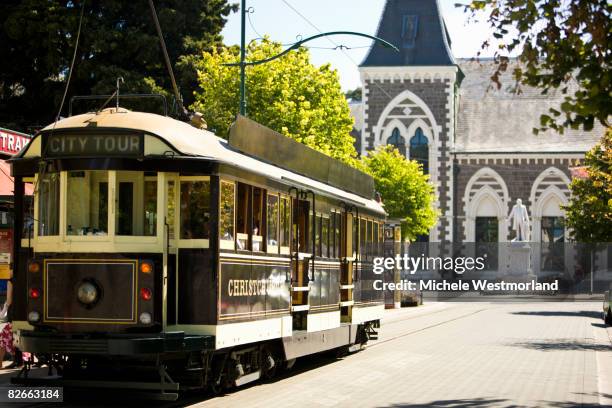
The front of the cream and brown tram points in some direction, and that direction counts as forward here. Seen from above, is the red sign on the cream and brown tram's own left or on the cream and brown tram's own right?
on the cream and brown tram's own right

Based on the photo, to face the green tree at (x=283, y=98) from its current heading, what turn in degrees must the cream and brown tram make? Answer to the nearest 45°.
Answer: approximately 135° to its right

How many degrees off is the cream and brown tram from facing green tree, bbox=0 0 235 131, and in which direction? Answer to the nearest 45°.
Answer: approximately 135° to its right

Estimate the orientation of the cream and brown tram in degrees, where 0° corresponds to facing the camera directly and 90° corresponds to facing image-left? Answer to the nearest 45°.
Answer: approximately 45°
